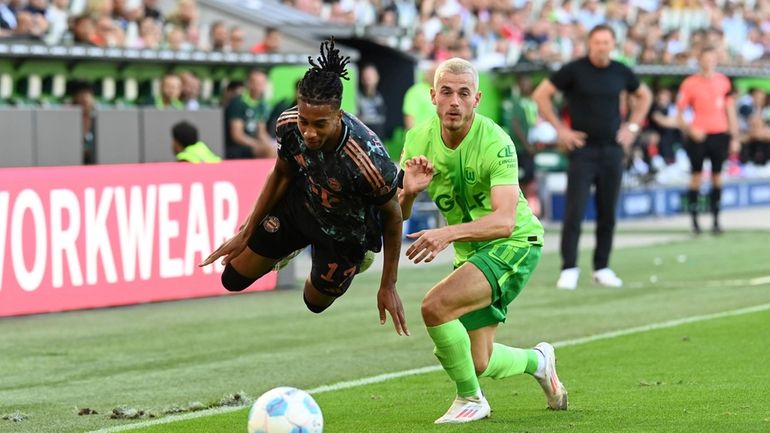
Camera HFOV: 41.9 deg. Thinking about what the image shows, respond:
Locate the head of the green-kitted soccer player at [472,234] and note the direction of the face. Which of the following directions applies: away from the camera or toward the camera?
toward the camera

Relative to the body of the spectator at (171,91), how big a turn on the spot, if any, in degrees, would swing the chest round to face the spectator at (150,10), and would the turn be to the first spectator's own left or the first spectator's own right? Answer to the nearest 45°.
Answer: approximately 180°

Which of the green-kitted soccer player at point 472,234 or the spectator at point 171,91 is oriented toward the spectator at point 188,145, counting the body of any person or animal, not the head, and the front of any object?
the spectator at point 171,91

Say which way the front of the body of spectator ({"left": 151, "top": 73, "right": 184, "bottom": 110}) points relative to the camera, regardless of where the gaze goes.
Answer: toward the camera

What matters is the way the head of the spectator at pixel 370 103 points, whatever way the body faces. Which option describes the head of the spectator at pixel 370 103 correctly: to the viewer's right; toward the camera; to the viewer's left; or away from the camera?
toward the camera

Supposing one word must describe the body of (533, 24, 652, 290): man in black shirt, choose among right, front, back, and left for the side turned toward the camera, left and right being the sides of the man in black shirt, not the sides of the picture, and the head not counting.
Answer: front

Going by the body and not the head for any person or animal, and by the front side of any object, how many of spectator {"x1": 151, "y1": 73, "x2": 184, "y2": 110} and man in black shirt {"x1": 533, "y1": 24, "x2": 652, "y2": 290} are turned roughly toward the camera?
2

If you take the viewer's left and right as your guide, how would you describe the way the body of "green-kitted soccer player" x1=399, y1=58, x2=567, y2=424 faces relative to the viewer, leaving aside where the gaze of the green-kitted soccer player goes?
facing the viewer and to the left of the viewer

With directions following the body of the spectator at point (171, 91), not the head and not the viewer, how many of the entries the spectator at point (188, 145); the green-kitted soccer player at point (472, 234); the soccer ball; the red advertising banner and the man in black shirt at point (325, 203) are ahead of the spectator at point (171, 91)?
5

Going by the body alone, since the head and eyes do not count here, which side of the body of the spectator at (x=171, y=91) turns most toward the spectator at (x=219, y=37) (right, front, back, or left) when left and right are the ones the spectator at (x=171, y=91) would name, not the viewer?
back

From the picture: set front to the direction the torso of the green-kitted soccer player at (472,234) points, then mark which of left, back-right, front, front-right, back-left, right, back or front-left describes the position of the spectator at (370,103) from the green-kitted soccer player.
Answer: back-right

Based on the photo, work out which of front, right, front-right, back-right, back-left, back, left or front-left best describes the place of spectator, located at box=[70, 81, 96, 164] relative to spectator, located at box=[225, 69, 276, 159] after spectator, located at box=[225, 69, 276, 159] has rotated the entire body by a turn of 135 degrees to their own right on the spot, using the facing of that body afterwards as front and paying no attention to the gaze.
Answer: front-left

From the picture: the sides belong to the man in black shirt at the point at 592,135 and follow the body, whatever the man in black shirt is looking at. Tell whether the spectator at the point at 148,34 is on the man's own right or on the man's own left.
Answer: on the man's own right

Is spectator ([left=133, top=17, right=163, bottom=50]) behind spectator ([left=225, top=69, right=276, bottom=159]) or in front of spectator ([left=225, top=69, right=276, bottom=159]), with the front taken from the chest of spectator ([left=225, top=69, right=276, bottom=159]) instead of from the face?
behind
